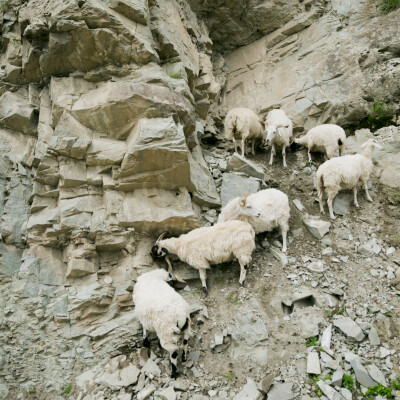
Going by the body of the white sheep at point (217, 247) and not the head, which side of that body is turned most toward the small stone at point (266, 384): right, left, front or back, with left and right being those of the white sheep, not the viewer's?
left

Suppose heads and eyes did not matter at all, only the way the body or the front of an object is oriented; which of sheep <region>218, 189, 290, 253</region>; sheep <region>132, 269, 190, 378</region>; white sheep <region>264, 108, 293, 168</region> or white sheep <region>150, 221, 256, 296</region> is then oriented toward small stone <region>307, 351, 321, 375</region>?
white sheep <region>264, 108, 293, 168</region>

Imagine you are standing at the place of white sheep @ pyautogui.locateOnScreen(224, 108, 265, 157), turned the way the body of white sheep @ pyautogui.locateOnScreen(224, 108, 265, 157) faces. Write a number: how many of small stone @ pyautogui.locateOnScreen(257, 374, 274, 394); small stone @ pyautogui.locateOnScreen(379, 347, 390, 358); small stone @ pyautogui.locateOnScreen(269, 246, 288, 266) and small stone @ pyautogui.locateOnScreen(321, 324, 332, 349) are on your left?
0

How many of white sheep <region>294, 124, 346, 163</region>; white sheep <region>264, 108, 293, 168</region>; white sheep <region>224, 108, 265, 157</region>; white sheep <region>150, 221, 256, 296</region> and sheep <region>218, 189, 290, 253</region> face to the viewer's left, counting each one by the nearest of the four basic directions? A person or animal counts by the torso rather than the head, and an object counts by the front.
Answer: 3

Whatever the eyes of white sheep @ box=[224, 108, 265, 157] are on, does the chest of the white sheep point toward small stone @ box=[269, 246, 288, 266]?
no

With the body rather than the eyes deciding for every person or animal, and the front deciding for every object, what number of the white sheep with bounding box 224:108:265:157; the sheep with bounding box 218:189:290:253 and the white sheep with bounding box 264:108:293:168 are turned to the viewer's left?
1

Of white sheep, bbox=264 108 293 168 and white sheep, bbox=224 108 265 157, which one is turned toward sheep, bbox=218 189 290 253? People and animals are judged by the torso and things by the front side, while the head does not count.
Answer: white sheep, bbox=264 108 293 168

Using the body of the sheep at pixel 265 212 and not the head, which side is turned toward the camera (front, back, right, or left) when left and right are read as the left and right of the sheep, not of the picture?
left

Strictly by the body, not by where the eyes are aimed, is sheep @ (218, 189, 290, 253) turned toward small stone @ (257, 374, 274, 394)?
no

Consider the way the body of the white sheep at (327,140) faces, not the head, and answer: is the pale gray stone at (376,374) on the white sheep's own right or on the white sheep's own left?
on the white sheep's own left

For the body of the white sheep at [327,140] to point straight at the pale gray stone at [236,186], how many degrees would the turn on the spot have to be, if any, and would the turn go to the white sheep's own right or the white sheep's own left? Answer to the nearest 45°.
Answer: approximately 45° to the white sheep's own left

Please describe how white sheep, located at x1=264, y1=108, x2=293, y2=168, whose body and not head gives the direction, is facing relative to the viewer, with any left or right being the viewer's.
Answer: facing the viewer

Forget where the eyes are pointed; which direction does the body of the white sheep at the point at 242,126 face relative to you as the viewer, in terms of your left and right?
facing away from the viewer and to the right of the viewer

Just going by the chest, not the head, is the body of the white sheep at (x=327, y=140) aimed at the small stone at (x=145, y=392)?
no

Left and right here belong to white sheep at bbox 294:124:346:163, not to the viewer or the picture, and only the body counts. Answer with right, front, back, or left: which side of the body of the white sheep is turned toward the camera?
left
